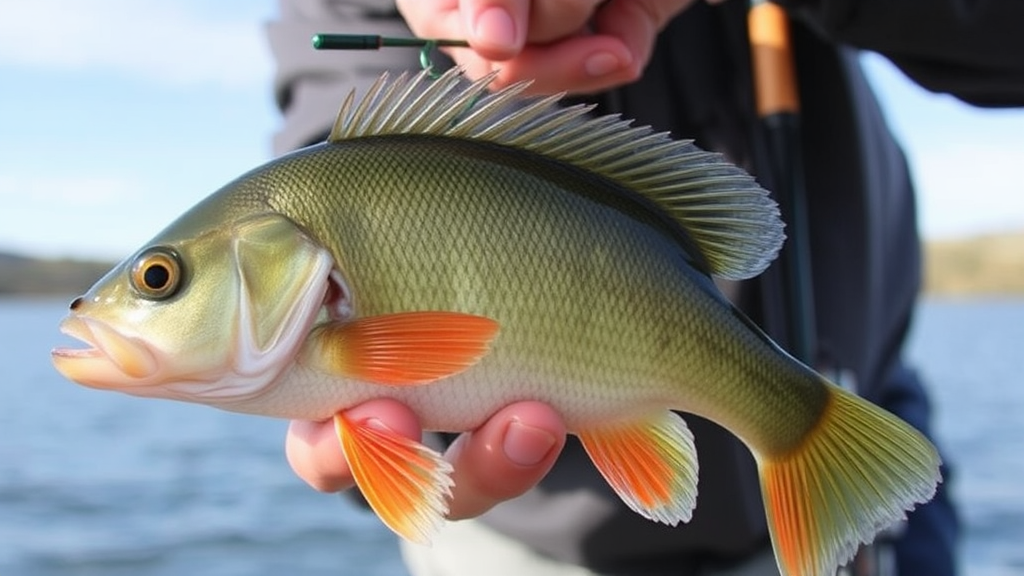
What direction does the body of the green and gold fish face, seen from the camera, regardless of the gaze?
to the viewer's left
